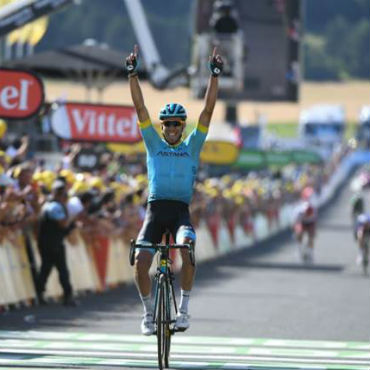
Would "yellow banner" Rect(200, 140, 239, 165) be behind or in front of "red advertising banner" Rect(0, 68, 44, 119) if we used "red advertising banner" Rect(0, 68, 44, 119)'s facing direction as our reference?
behind

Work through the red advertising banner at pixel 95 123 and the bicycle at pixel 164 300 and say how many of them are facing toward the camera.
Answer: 2

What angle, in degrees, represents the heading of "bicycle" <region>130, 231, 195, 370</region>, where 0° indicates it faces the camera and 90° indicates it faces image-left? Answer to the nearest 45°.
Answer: approximately 0°

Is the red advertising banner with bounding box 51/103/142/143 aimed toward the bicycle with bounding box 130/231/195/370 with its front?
yes

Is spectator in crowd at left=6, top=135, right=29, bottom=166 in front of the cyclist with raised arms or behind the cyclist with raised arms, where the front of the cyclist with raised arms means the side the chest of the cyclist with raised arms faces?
behind
